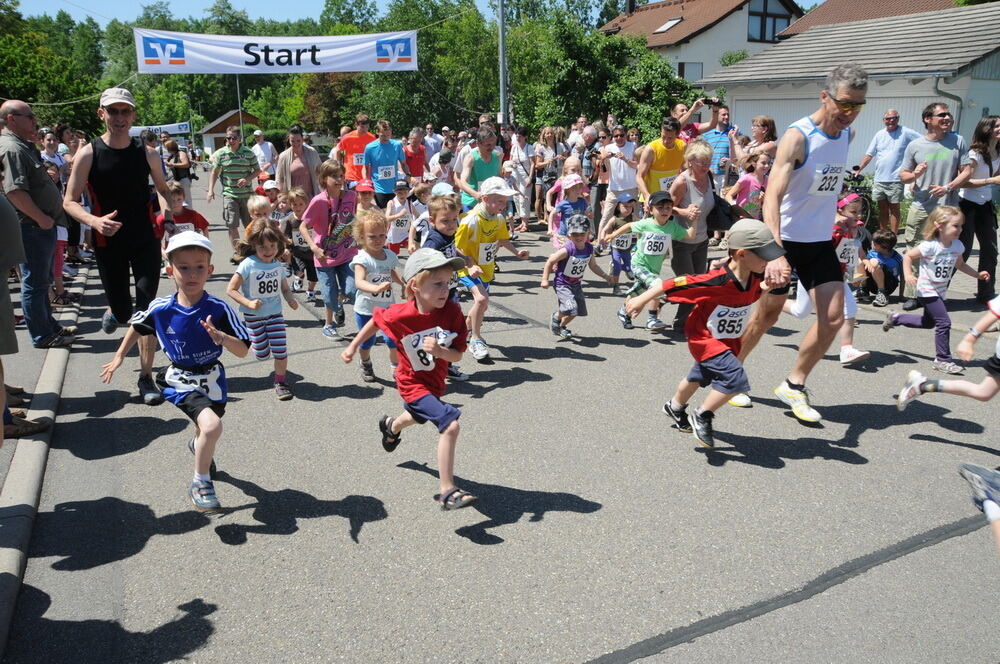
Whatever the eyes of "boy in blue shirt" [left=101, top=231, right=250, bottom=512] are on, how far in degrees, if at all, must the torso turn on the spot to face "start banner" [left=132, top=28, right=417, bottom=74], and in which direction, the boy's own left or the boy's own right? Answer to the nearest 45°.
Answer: approximately 180°

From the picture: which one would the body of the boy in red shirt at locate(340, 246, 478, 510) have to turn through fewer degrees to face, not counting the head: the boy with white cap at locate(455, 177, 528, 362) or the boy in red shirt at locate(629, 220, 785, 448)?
the boy in red shirt

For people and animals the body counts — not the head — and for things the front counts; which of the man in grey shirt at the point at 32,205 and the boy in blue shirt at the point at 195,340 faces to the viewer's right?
the man in grey shirt

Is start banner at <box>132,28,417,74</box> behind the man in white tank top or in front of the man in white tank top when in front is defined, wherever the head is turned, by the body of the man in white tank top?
behind
